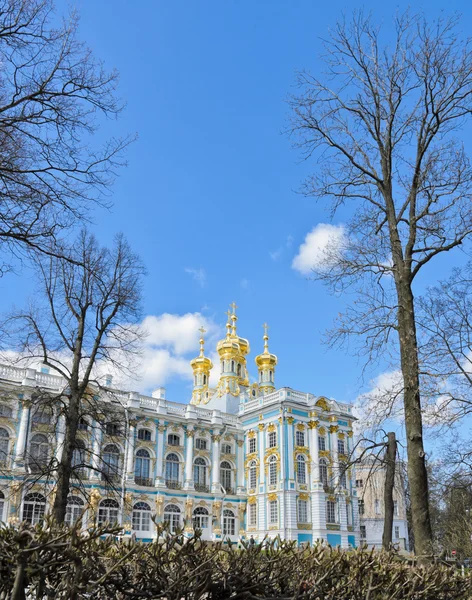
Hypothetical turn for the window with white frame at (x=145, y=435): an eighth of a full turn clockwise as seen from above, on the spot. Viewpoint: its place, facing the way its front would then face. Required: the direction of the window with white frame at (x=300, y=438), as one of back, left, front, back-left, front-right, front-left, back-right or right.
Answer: left

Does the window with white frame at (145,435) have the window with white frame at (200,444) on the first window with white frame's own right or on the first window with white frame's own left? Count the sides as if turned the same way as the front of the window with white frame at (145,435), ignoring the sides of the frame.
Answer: on the first window with white frame's own left

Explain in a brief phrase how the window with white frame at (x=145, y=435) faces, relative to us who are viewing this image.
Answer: facing the viewer and to the right of the viewer

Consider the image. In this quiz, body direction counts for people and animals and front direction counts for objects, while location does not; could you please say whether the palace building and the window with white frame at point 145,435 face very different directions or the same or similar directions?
same or similar directions
